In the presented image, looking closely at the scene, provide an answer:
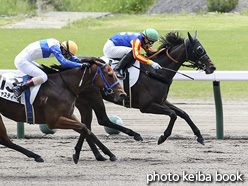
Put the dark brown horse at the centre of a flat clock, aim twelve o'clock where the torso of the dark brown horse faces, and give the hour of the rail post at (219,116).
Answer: The rail post is roughly at 11 o'clock from the dark brown horse.

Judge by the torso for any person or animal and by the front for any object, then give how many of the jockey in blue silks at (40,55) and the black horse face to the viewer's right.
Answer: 2

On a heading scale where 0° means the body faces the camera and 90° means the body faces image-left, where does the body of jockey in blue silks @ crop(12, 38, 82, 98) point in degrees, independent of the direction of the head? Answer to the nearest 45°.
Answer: approximately 270°

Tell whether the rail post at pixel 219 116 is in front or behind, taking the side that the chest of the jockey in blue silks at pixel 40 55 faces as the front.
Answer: in front

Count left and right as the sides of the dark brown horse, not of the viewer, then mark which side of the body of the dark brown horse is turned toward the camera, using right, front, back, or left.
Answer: right

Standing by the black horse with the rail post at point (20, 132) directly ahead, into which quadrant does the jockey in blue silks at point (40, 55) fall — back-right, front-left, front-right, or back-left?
front-left

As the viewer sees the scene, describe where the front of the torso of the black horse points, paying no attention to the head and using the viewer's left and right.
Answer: facing to the right of the viewer

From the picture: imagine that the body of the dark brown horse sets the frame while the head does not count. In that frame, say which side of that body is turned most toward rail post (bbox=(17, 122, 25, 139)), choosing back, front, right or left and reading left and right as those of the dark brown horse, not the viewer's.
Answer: left

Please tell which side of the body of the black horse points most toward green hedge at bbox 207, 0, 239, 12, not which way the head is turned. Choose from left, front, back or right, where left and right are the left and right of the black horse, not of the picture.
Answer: left

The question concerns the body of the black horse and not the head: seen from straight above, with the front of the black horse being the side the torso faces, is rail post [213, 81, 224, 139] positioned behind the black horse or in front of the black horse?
in front
